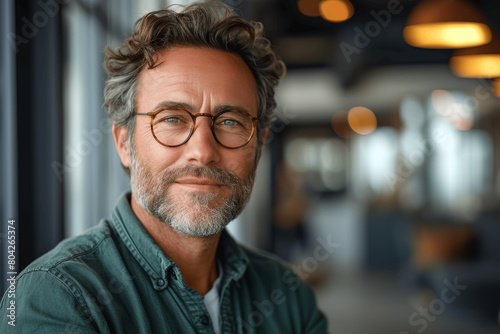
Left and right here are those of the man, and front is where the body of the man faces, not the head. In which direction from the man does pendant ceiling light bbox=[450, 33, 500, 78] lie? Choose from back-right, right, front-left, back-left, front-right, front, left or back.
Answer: left

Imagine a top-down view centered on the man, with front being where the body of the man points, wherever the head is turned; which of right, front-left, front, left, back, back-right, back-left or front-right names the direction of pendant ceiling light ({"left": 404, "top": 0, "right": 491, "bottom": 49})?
left

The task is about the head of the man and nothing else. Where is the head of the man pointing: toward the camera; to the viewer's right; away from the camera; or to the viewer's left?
toward the camera
